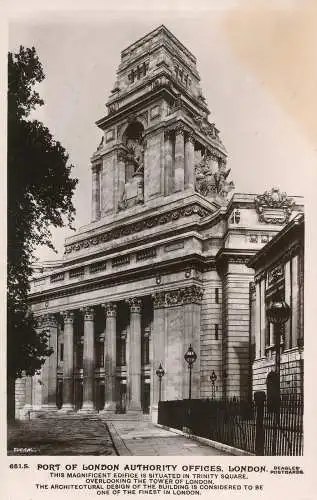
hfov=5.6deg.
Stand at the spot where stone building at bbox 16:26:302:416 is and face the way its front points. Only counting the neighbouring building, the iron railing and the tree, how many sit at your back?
0

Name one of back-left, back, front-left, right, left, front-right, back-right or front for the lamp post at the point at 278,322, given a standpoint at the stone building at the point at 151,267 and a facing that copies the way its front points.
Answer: front-left

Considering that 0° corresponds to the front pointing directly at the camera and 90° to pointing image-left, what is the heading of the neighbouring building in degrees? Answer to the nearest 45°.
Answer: approximately 45°

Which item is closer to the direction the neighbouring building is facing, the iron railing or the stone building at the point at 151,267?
the iron railing

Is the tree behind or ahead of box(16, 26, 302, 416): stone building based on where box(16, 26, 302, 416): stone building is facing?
ahead

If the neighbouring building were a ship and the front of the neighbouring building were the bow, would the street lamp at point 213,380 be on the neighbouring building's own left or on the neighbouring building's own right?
on the neighbouring building's own right

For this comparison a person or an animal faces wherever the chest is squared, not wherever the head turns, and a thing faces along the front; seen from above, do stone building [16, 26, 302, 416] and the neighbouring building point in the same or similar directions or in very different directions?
same or similar directions

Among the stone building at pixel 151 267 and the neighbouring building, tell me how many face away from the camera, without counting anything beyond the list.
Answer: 0

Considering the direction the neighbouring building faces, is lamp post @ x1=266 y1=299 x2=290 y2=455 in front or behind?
in front
